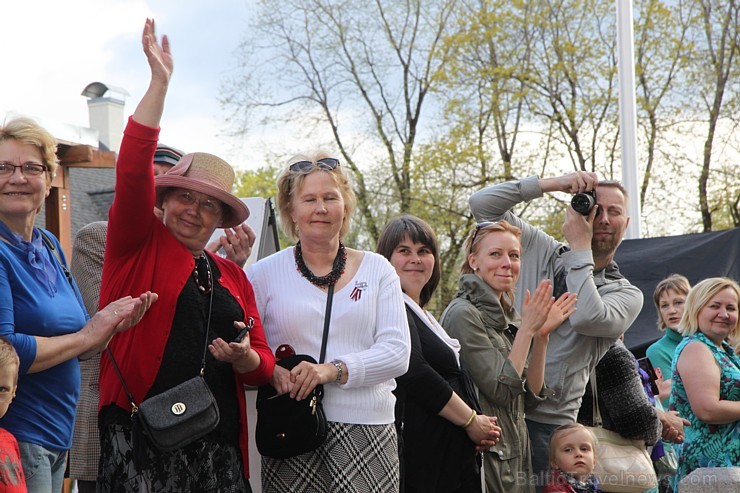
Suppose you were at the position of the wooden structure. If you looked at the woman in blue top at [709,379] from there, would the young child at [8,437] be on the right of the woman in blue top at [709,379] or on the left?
right

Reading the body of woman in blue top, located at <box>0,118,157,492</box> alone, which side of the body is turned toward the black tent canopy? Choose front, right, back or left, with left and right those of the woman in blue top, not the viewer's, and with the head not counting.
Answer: left

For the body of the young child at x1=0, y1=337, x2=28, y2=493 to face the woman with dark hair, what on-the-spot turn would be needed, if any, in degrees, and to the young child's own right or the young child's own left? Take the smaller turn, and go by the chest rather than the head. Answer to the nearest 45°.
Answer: approximately 90° to the young child's own left

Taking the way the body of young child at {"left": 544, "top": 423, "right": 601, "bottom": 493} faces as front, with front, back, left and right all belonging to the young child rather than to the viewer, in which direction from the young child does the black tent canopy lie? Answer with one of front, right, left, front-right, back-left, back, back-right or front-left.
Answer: back

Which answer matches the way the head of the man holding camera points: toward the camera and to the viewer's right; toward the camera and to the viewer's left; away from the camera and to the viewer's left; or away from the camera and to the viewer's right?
toward the camera and to the viewer's left

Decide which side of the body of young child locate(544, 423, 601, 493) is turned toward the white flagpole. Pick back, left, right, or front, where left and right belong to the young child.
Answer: back

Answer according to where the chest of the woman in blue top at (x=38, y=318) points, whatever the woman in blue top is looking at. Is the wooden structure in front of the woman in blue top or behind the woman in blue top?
behind

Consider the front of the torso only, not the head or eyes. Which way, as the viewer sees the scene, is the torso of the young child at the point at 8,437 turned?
toward the camera

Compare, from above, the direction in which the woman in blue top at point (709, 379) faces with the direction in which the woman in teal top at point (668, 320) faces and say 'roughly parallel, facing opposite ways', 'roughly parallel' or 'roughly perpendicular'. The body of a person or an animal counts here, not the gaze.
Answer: roughly parallel

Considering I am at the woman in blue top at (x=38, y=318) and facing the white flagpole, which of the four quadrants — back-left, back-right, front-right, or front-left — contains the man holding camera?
front-right

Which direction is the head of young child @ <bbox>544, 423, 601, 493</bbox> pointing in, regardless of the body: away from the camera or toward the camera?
toward the camera

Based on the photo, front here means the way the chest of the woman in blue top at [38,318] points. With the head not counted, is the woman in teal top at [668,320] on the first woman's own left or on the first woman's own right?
on the first woman's own left

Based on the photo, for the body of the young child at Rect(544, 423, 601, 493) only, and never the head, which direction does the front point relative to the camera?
toward the camera

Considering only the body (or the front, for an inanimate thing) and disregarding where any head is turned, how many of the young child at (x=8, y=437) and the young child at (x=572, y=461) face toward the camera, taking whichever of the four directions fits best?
2

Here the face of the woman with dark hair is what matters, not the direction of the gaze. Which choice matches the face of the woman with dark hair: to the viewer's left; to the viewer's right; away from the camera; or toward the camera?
toward the camera
